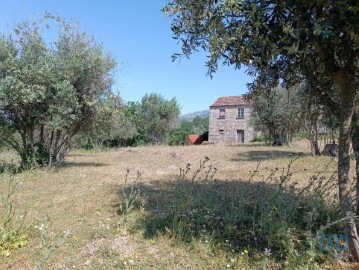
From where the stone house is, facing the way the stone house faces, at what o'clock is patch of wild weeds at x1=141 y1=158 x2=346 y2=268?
The patch of wild weeds is roughly at 12 o'clock from the stone house.

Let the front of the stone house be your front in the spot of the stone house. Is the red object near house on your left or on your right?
on your right

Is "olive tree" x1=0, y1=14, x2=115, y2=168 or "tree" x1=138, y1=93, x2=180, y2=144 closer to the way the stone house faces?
the olive tree

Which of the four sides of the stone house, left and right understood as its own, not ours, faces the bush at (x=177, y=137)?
right

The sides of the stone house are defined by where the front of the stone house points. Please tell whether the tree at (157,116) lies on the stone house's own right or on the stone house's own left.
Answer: on the stone house's own right

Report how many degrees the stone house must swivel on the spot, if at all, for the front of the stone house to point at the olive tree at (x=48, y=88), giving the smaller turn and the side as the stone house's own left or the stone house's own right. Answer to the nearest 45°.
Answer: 0° — it already faces it

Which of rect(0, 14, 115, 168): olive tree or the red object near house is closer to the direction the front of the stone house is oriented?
the olive tree

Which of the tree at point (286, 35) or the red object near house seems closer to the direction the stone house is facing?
the tree

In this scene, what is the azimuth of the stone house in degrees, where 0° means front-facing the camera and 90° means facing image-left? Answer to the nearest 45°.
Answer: approximately 0°

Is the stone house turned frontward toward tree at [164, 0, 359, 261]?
yes
